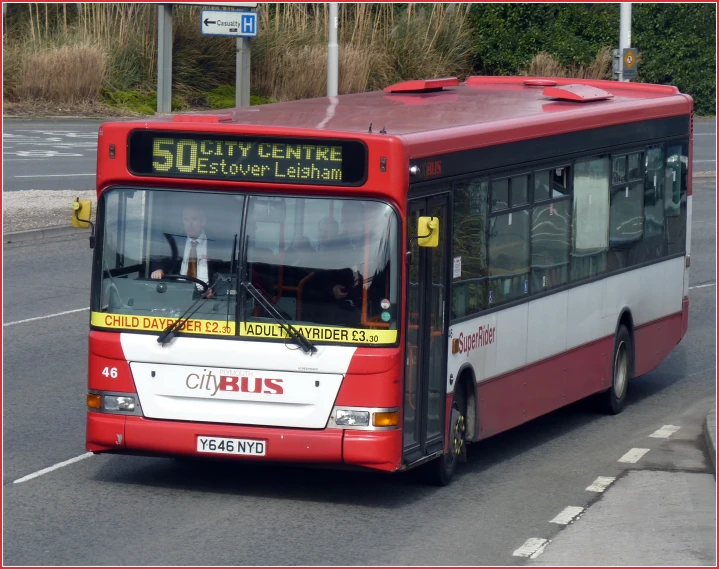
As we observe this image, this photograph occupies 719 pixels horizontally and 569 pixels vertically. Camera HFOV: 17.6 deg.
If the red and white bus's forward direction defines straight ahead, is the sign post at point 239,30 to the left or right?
on its right

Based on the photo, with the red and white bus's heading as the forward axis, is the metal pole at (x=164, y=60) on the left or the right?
on its right

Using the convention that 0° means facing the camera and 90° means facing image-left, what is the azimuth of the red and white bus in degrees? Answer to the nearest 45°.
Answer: approximately 45°

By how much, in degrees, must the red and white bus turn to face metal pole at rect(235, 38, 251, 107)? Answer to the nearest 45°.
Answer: approximately 135° to its right

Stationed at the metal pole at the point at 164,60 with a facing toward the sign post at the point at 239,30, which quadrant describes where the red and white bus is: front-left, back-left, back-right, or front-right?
front-right

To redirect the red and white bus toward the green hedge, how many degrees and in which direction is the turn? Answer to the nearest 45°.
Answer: approximately 135° to its right
